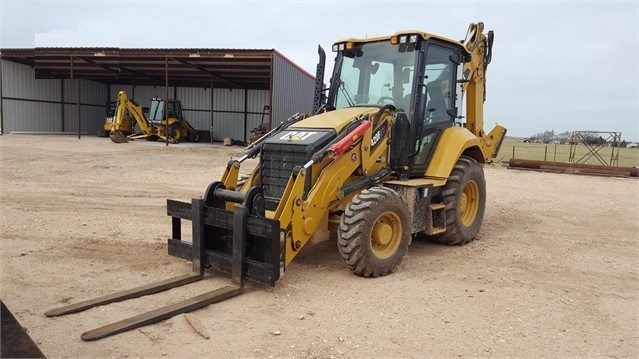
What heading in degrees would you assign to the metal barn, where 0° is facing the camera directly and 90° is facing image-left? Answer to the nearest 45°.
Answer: approximately 0°

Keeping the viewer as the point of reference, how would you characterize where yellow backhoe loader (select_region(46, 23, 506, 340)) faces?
facing the viewer and to the left of the viewer

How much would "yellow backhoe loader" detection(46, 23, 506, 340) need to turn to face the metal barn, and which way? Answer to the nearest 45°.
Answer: approximately 135° to its right

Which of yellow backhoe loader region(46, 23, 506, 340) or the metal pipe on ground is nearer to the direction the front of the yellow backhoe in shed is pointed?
the metal pipe on ground

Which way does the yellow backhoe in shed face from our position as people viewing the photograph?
facing away from the viewer and to the right of the viewer

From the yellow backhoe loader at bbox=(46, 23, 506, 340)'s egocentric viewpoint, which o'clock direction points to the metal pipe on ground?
The metal pipe on ground is roughly at 6 o'clock from the yellow backhoe loader.

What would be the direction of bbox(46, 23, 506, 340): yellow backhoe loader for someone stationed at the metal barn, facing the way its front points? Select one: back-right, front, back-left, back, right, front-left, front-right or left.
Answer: front

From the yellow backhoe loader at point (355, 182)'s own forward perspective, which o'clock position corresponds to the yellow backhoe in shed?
The yellow backhoe in shed is roughly at 4 o'clock from the yellow backhoe loader.

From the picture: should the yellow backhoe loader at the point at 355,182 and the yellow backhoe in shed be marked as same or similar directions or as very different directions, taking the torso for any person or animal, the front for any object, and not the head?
very different directions

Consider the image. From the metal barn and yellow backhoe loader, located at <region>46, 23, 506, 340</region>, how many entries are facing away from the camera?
0

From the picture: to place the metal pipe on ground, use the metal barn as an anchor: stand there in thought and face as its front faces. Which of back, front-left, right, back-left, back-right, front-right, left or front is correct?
front-left
